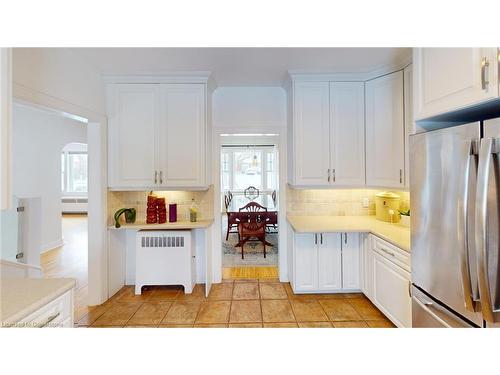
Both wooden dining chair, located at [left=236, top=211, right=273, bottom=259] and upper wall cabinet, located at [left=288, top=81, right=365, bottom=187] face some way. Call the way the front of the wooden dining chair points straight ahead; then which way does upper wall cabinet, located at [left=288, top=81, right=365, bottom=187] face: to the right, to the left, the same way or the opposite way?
the opposite way

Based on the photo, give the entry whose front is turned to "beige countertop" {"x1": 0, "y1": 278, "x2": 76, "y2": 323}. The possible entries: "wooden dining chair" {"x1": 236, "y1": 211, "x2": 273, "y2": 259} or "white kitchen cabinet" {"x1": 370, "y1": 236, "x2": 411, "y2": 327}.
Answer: the white kitchen cabinet

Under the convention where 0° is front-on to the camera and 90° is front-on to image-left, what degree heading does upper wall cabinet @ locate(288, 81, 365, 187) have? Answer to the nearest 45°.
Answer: approximately 0°

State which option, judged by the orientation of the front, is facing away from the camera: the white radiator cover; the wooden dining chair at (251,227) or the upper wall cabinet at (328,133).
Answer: the wooden dining chair

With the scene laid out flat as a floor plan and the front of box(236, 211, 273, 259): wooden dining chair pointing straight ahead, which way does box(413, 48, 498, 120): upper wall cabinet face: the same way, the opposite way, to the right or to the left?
to the left

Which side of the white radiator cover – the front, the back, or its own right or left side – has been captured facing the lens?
front

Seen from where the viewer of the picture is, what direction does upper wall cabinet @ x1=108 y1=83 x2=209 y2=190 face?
facing the viewer

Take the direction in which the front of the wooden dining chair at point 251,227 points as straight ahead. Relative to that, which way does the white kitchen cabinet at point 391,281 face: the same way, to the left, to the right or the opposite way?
to the left

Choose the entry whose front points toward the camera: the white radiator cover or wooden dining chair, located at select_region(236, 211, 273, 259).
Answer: the white radiator cover

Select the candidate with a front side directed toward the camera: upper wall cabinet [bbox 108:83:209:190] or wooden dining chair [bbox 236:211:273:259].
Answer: the upper wall cabinet

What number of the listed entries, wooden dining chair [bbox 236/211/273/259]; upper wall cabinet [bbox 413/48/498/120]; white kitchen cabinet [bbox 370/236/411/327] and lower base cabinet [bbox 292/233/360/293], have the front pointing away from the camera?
1

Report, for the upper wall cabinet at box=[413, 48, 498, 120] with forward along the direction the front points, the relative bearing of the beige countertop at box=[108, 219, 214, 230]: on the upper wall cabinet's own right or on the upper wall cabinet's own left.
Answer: on the upper wall cabinet's own right

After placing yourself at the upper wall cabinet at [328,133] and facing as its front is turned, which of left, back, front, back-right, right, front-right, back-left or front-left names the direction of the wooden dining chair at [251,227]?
back-right

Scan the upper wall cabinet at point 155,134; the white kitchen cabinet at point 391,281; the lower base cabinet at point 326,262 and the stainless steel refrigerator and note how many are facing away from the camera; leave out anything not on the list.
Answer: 0

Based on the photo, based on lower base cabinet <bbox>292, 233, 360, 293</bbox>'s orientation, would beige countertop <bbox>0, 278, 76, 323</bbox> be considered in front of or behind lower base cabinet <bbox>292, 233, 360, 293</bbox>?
in front

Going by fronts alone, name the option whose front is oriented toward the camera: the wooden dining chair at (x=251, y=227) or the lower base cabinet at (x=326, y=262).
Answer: the lower base cabinet

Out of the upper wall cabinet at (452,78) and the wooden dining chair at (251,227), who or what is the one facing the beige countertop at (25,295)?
the upper wall cabinet
